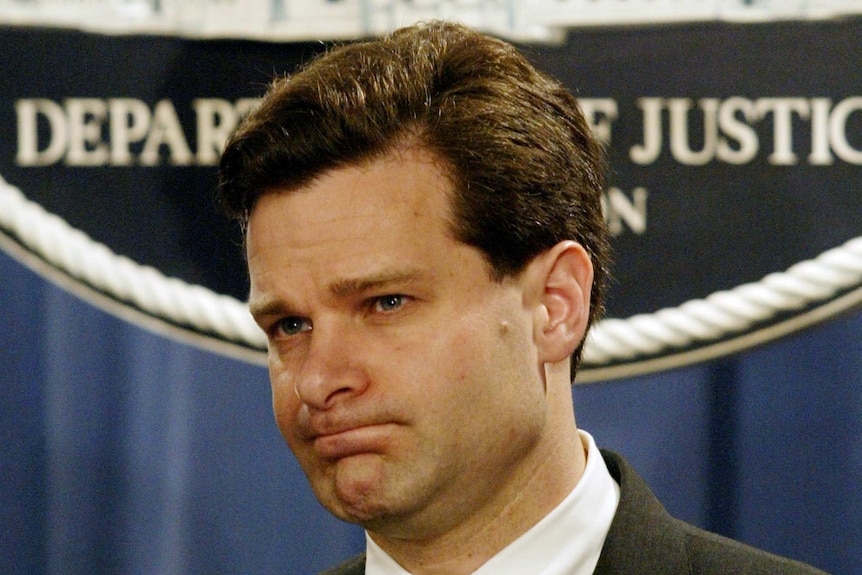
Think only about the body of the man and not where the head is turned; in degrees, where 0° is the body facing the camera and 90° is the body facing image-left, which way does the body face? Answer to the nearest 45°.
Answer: approximately 45°
